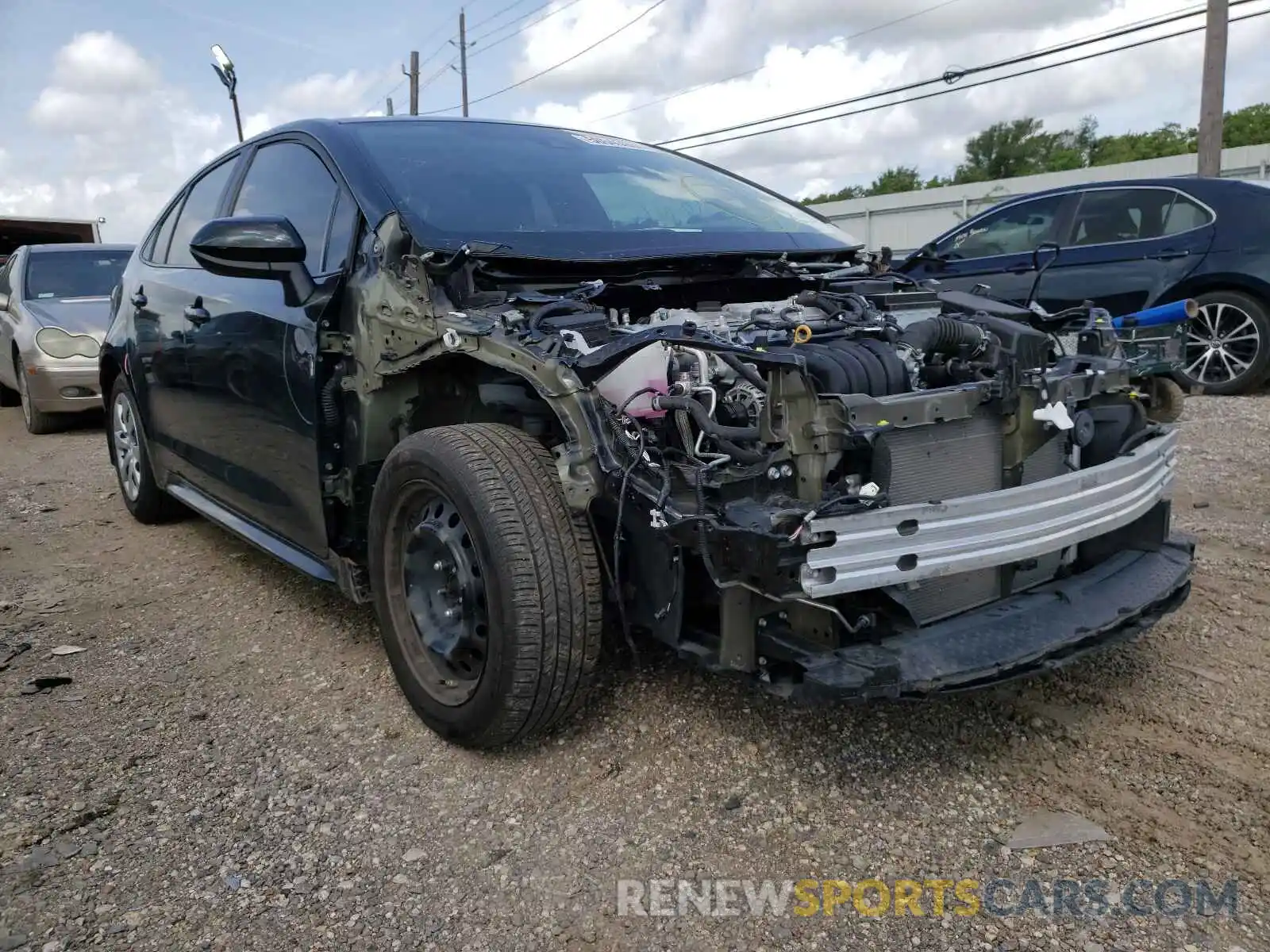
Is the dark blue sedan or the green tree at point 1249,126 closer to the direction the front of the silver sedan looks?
the dark blue sedan

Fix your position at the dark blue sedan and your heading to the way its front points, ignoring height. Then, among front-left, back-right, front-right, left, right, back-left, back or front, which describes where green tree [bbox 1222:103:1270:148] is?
right

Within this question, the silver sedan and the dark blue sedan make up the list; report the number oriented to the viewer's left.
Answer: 1

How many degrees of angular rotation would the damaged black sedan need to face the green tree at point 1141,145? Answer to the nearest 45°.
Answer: approximately 90° to its left

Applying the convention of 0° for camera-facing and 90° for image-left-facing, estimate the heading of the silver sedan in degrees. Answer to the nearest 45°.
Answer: approximately 315°

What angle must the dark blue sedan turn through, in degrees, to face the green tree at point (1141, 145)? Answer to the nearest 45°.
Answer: approximately 90° to its right

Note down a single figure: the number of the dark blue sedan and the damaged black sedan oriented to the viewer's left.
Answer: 1

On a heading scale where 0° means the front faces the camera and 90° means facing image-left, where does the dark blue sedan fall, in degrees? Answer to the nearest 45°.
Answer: approximately 90°

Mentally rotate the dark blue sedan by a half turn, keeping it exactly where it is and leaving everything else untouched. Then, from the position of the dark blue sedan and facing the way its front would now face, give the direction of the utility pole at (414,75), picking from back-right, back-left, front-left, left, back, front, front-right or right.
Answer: back-left

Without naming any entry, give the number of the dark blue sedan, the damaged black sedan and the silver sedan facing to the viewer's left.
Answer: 1

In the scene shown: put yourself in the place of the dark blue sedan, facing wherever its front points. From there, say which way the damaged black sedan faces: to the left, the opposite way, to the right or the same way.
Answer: the opposite way

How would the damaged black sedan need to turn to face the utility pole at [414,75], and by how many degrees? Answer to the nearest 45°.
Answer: approximately 135° to its left

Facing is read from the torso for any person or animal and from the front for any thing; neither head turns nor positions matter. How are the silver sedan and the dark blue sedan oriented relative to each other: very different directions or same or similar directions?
very different directions
